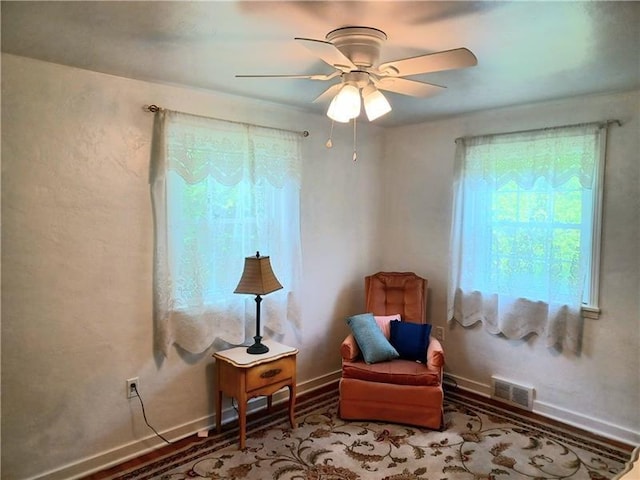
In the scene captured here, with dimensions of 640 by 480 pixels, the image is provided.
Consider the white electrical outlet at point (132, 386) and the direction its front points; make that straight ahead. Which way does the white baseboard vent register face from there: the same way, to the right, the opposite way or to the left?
to the right

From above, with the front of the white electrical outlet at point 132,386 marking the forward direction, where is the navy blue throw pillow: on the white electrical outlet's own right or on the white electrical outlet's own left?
on the white electrical outlet's own left

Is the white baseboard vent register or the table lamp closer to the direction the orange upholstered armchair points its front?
the table lamp

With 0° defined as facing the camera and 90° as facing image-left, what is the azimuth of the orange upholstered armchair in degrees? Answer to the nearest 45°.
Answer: approximately 0°

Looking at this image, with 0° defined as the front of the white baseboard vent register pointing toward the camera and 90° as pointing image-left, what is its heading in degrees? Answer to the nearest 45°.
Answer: approximately 45°

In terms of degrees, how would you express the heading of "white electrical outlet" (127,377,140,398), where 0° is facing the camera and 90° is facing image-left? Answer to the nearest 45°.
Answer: approximately 0°

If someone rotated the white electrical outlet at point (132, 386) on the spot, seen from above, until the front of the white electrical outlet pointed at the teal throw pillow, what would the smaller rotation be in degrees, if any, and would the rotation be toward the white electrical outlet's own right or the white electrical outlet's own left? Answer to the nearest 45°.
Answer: approximately 90° to the white electrical outlet's own left
